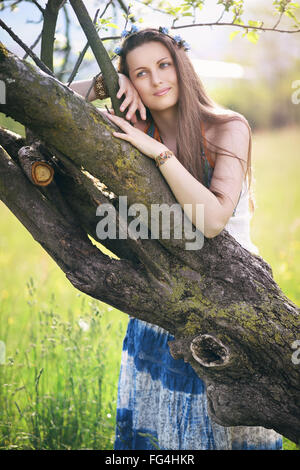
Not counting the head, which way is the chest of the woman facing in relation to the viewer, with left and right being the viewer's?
facing the viewer and to the left of the viewer
